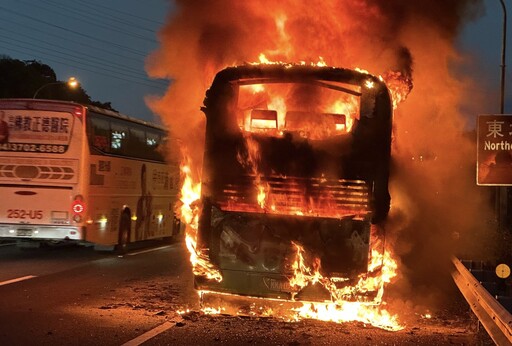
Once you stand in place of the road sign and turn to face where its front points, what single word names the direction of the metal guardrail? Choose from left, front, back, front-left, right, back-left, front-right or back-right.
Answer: front

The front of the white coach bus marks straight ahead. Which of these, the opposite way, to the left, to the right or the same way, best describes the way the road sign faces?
the opposite way

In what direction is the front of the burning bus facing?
away from the camera

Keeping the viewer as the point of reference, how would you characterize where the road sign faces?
facing the viewer

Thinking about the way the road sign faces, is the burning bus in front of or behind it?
in front

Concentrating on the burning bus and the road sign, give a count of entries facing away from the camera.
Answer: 1

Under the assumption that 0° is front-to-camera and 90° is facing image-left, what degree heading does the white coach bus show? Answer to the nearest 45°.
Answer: approximately 225°

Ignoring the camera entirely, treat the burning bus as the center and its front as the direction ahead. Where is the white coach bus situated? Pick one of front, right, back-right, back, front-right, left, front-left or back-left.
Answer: front-left

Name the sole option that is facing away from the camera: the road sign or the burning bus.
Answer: the burning bus

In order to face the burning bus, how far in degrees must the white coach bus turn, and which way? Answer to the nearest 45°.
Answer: approximately 90° to its right

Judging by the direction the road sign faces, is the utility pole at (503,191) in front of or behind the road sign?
behind

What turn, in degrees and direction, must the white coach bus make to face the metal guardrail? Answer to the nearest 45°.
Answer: approximately 90° to its right

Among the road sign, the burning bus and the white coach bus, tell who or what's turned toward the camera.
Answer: the road sign

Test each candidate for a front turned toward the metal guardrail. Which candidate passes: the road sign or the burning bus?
the road sign

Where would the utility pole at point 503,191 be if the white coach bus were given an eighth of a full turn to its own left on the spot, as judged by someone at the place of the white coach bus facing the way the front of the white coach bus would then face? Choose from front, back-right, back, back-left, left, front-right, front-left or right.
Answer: right

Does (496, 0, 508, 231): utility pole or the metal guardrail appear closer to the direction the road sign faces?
the metal guardrail
